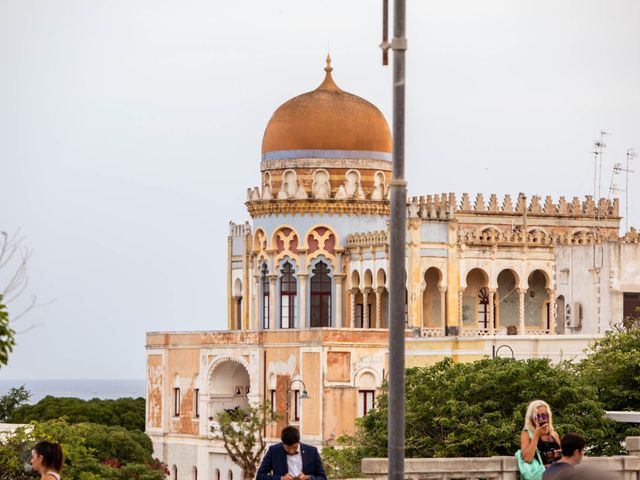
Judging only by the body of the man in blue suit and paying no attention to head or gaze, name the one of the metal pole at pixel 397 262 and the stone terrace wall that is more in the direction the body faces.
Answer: the metal pole

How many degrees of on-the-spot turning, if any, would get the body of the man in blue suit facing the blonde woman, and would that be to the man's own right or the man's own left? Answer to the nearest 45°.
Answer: approximately 90° to the man's own left

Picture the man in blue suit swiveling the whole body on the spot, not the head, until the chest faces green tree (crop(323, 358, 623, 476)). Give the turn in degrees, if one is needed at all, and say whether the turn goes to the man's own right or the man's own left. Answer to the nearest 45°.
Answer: approximately 180°

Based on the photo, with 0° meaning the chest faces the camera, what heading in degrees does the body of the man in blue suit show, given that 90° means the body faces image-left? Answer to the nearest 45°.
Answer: approximately 0°
